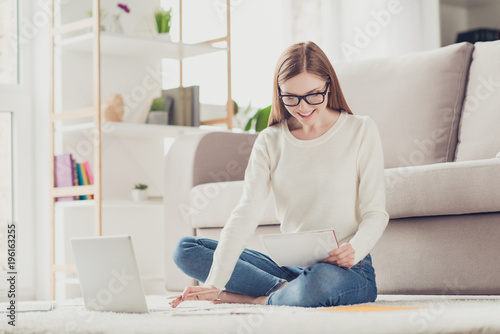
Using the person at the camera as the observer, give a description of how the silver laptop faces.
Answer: facing away from the viewer and to the right of the viewer

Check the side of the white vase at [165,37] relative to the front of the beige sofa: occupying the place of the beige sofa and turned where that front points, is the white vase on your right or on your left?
on your right

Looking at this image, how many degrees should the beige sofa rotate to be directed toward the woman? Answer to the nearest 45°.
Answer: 0° — it already faces them

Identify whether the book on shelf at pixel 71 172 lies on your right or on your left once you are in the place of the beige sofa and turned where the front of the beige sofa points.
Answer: on your right

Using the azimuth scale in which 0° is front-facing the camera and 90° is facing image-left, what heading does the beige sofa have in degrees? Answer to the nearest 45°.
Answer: approximately 45°

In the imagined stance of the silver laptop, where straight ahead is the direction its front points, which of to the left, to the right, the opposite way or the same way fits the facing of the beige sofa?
the opposite way

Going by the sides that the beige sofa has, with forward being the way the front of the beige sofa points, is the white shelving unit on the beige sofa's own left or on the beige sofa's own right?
on the beige sofa's own right

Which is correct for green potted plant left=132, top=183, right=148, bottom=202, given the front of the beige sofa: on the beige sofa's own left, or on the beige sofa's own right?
on the beige sofa's own right

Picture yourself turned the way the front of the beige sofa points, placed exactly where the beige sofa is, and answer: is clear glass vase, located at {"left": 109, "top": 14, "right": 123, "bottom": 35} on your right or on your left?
on your right
